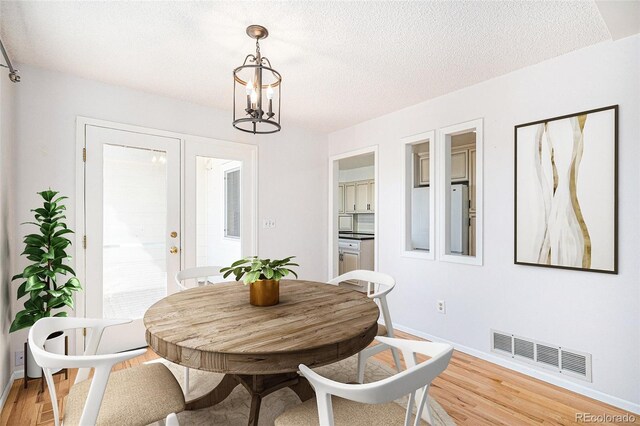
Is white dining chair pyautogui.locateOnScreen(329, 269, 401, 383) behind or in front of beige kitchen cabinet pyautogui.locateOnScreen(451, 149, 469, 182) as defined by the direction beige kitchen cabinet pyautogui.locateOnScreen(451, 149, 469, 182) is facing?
in front

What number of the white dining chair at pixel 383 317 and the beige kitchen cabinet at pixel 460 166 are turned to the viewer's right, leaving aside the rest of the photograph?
0

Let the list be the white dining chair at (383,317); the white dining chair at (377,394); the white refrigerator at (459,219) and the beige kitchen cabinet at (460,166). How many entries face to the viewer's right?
0

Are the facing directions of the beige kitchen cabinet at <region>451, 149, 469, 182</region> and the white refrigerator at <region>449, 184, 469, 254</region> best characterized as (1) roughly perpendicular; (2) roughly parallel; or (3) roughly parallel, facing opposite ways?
roughly parallel

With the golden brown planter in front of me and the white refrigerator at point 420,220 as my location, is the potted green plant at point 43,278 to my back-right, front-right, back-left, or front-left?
front-right

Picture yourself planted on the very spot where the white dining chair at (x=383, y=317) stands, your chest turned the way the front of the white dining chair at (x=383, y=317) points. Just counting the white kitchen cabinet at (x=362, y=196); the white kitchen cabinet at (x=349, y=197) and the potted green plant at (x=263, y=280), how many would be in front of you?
1

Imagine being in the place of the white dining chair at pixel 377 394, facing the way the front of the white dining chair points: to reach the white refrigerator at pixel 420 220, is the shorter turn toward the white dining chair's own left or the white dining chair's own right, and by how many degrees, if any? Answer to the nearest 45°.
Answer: approximately 45° to the white dining chair's own right

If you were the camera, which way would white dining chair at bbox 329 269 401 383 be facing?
facing the viewer and to the left of the viewer

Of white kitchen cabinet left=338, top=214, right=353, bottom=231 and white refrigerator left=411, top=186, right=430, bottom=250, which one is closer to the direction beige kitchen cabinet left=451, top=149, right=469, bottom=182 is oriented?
the white refrigerator

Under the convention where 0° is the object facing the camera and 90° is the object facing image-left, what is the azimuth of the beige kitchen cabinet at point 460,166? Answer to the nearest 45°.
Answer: approximately 45°

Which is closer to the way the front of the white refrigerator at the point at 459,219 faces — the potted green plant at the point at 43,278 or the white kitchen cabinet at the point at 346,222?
the potted green plant

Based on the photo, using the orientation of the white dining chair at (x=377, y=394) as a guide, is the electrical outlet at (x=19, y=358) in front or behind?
in front

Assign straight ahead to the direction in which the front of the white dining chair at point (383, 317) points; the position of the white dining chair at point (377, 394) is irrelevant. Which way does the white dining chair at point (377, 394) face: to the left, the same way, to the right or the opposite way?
to the right
